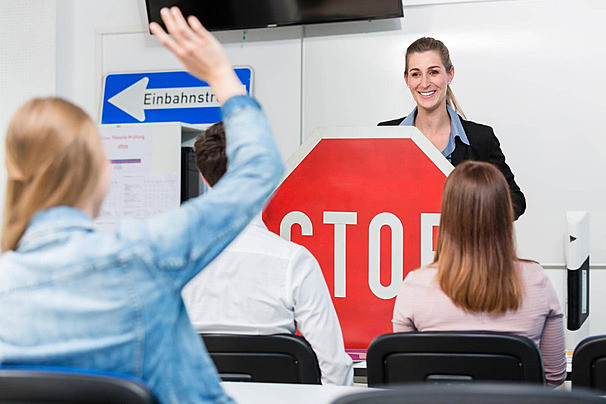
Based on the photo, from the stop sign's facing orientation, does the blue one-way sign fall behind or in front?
behind

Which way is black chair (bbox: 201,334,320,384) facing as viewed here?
away from the camera

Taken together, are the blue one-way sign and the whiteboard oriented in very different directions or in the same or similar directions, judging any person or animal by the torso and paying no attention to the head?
same or similar directions

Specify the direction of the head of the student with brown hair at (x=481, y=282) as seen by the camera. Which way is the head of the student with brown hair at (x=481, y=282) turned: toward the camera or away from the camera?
away from the camera

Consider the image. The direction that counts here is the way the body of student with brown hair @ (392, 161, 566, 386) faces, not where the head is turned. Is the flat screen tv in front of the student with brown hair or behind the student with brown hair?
in front

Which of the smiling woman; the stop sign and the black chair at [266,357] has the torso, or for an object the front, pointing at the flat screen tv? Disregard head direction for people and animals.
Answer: the black chair

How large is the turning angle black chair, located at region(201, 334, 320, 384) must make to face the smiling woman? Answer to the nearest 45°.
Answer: approximately 45° to its right

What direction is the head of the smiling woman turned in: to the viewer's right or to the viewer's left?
to the viewer's left

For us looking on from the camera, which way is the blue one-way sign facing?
facing the viewer

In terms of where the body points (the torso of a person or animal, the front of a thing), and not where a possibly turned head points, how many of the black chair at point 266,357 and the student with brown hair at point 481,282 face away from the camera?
2

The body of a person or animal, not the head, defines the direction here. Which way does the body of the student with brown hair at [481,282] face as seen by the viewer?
away from the camera

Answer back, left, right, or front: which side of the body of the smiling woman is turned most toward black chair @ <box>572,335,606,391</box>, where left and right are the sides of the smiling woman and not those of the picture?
front

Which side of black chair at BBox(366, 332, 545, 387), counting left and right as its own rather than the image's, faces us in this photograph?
back

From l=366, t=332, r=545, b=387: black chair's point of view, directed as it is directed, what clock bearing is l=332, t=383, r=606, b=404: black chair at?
l=332, t=383, r=606, b=404: black chair is roughly at 6 o'clock from l=366, t=332, r=545, b=387: black chair.

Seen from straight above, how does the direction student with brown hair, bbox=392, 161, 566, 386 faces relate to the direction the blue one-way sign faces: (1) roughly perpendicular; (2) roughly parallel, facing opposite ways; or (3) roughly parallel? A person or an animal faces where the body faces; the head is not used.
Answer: roughly parallel, facing opposite ways

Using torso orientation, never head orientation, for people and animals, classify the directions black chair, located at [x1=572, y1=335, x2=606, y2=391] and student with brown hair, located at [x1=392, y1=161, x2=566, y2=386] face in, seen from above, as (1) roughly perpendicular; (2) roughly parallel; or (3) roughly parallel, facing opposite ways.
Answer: roughly parallel

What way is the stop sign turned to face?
toward the camera

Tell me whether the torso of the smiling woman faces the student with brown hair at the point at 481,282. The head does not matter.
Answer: yes

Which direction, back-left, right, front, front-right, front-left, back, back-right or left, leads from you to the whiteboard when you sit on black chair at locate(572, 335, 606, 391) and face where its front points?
front

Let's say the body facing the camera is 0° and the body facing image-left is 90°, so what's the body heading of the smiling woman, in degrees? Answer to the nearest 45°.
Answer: approximately 0°

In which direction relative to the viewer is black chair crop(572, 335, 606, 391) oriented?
away from the camera
